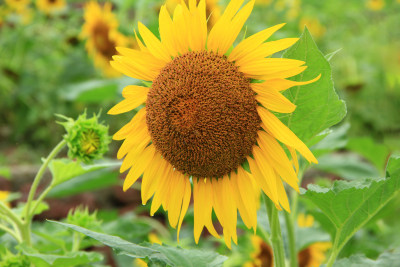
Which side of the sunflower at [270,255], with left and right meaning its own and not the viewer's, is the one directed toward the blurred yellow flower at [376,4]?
back

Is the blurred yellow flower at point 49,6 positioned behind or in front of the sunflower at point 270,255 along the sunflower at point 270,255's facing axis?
behind

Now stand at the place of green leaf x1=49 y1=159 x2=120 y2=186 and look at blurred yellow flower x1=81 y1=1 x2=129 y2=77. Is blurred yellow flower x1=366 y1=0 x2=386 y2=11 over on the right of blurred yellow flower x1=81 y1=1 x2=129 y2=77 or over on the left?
right

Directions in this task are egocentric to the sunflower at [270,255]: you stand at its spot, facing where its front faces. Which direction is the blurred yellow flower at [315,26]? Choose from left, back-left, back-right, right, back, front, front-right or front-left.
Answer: back

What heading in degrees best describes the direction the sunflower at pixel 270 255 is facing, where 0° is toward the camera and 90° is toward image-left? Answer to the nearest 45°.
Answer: approximately 0°

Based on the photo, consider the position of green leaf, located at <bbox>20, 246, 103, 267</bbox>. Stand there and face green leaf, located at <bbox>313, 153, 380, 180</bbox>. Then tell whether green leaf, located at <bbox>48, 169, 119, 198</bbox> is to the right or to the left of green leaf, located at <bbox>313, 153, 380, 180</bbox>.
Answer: left

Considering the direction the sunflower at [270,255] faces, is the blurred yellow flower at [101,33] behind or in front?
behind
